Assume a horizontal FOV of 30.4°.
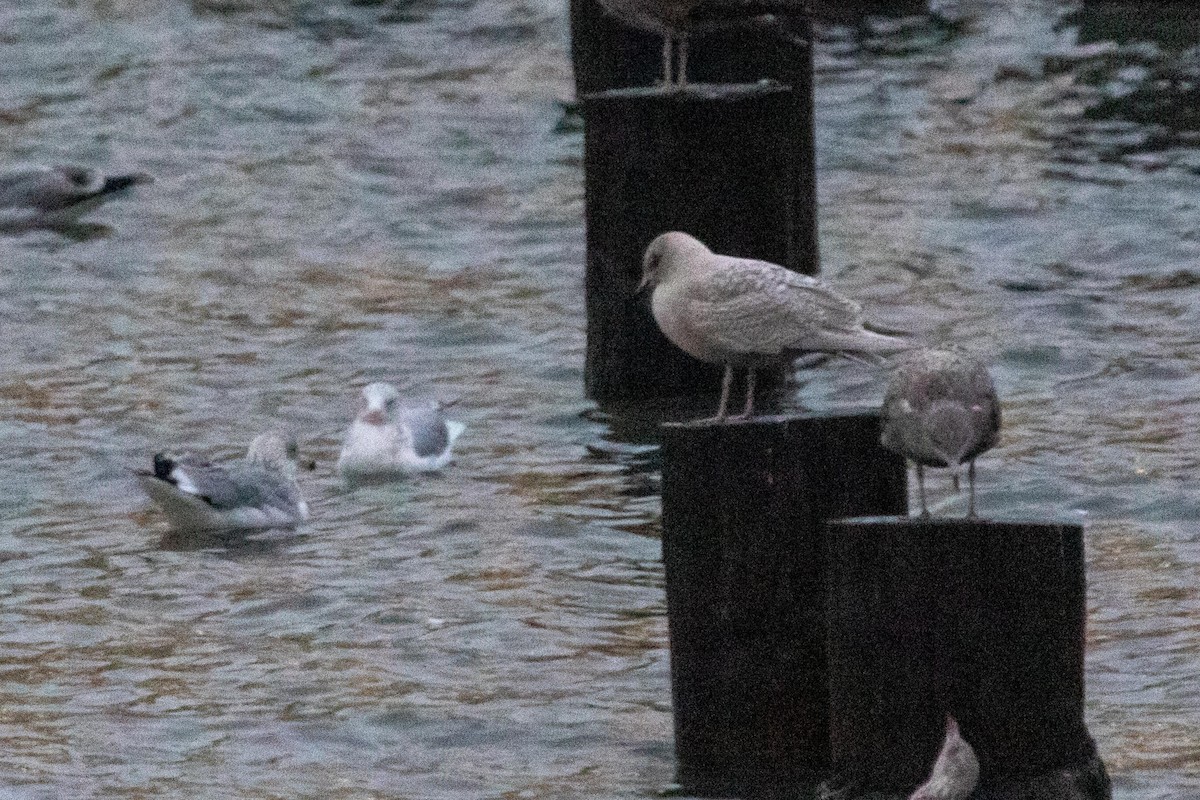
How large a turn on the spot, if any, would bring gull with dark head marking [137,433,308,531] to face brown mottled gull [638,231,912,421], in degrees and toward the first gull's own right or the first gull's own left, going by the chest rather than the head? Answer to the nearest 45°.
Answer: approximately 45° to the first gull's own right

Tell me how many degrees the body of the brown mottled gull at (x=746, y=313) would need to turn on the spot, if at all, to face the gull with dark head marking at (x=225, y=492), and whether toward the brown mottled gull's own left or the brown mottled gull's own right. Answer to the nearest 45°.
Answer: approximately 45° to the brown mottled gull's own right

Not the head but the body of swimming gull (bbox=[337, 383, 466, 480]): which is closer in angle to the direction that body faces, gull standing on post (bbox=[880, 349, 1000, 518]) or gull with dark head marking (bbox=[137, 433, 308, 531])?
the gull with dark head marking

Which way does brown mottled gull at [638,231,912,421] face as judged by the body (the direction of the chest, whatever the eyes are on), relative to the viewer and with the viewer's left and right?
facing to the left of the viewer

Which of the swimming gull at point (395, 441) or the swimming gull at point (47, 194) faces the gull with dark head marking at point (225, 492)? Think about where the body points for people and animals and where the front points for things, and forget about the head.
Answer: the swimming gull at point (395, 441)

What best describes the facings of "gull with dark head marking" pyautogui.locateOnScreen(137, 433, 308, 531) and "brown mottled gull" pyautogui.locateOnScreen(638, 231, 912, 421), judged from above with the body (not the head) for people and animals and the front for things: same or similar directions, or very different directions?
very different directions

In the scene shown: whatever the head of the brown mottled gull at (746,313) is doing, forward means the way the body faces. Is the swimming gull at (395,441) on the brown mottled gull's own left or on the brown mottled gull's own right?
on the brown mottled gull's own right

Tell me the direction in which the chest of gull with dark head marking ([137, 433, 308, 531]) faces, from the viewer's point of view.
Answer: to the viewer's right
